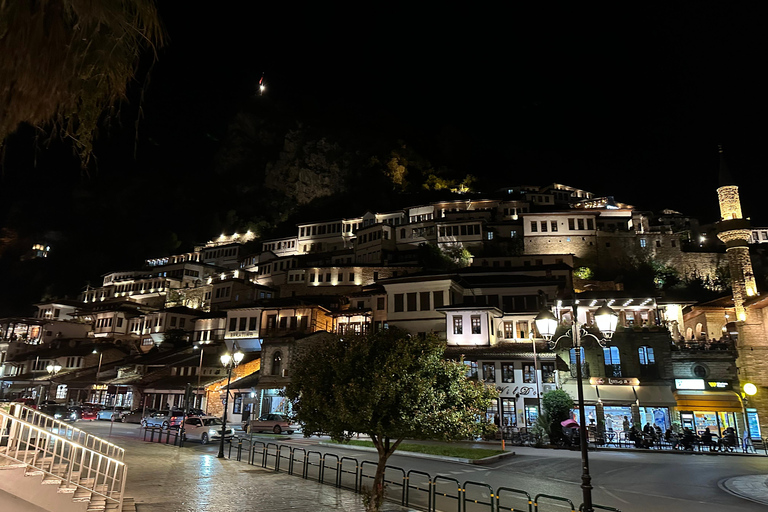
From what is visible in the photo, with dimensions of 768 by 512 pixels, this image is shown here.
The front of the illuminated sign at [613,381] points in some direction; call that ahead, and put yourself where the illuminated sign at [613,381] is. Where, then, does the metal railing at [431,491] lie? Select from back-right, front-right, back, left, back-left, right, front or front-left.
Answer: front

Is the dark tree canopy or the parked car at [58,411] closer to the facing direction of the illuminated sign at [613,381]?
the dark tree canopy

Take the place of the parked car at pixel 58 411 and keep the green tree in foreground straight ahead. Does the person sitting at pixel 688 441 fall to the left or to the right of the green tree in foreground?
left

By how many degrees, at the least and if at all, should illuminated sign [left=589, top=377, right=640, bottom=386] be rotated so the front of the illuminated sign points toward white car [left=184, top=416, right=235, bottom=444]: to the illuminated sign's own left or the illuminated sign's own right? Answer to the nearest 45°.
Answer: approximately 45° to the illuminated sign's own right

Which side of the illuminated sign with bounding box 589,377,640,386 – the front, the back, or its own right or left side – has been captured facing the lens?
front

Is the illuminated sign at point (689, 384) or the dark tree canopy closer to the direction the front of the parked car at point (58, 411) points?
the illuminated sign

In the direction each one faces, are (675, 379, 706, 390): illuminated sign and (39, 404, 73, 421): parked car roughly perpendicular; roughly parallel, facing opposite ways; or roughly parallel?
roughly perpendicular

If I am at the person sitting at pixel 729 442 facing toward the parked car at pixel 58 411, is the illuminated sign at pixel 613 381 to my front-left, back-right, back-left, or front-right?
front-right

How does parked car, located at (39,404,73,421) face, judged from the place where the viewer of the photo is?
facing the viewer and to the right of the viewer

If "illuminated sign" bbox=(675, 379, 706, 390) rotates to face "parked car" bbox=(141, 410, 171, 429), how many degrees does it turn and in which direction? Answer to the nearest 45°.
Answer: approximately 45° to its right

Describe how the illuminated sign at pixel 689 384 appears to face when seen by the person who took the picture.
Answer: facing the viewer

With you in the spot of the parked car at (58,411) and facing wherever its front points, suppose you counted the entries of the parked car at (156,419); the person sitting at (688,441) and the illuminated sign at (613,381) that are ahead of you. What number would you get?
3

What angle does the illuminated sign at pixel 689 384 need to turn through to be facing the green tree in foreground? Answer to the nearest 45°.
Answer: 0° — it already faces it

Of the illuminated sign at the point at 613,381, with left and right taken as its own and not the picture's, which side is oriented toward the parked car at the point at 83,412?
right

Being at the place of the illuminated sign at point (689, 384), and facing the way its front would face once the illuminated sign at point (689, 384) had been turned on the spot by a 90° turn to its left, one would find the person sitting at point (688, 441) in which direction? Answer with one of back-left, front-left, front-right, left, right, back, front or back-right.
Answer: right

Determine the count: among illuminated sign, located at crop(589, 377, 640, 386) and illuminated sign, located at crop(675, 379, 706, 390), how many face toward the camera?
2
